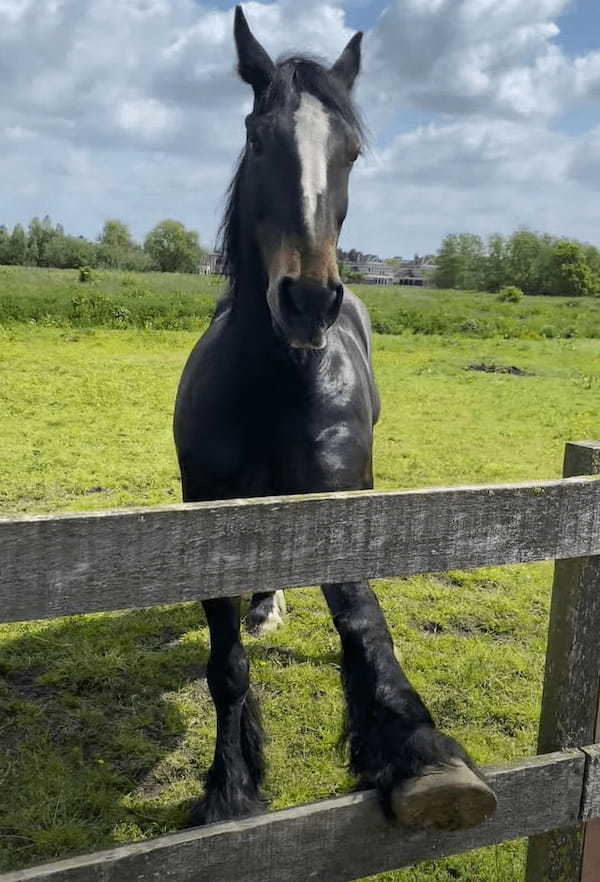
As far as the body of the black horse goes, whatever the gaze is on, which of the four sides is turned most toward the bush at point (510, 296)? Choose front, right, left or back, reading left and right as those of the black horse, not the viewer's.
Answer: back

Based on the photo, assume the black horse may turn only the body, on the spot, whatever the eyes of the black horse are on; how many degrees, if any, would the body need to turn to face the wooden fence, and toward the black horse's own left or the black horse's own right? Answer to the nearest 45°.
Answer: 0° — it already faces it

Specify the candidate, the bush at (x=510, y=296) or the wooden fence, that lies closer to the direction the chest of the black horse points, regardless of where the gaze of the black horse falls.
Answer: the wooden fence

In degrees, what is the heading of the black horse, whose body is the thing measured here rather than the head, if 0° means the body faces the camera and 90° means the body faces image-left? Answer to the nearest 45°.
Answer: approximately 0°
